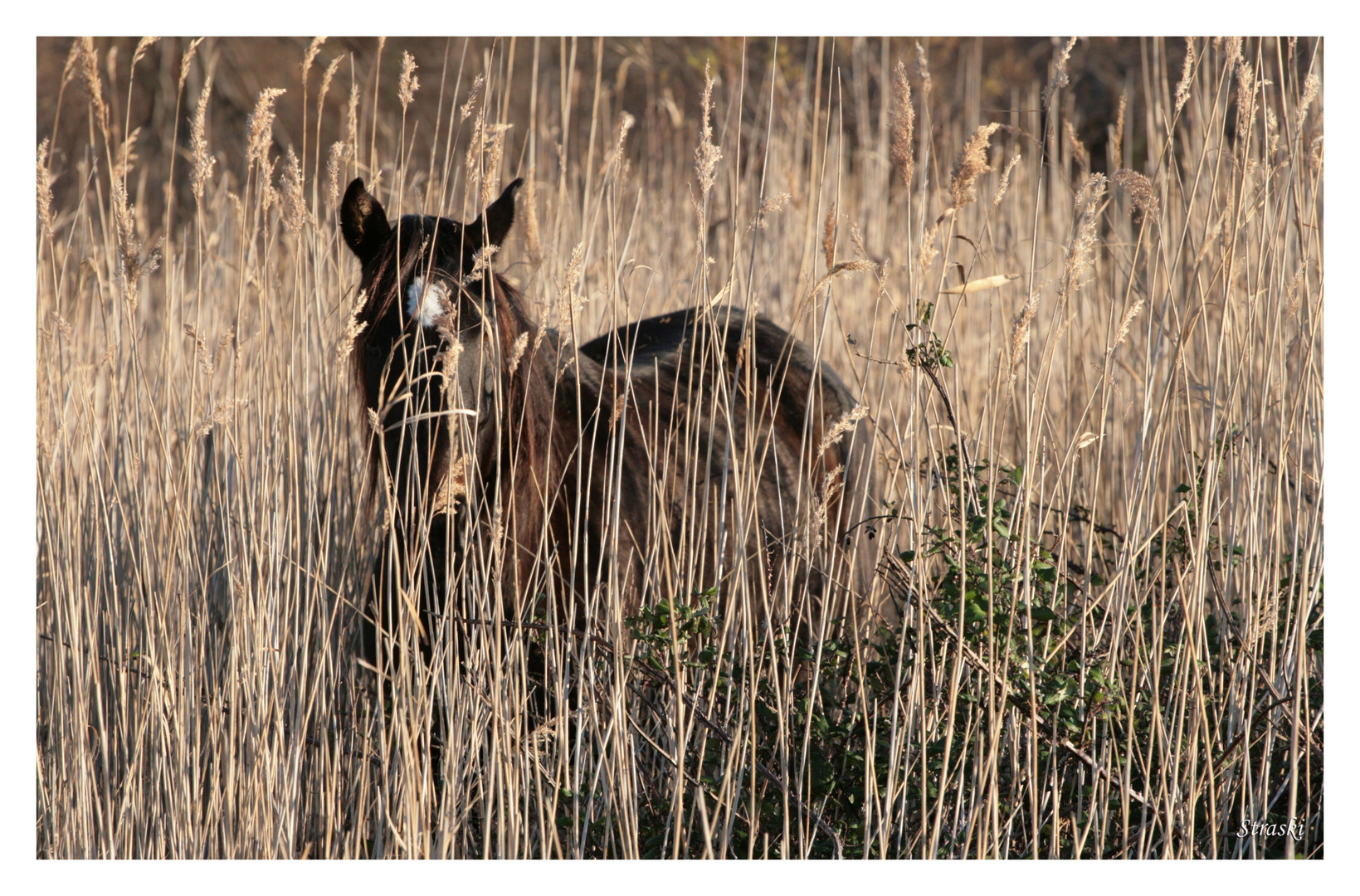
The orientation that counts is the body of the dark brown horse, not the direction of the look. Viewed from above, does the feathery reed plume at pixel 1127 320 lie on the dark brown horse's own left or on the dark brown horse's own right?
on the dark brown horse's own left

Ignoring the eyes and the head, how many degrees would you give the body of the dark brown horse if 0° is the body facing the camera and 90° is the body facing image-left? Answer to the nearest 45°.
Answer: approximately 45°
